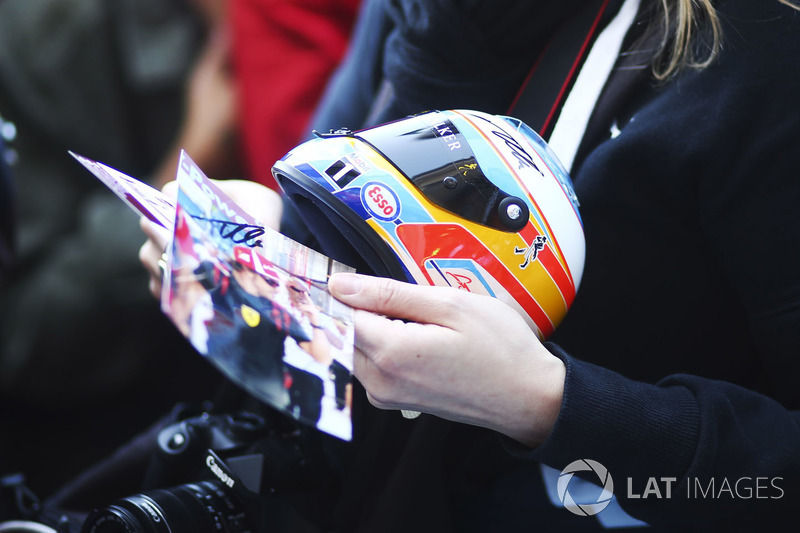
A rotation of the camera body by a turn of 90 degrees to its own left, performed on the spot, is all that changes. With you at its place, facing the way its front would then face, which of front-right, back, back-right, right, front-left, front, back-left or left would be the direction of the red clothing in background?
back-left

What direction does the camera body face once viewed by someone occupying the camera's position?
facing the viewer and to the left of the viewer
